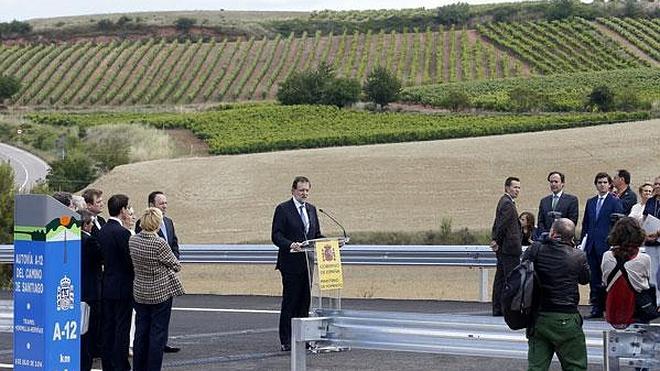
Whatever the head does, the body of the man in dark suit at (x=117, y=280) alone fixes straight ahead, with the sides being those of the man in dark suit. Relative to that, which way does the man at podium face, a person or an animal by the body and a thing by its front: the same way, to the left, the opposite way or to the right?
to the right

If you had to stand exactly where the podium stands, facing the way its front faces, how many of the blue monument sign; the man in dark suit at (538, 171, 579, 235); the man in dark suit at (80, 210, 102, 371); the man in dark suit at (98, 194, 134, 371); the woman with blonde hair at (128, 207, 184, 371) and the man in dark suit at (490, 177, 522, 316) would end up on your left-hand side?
2

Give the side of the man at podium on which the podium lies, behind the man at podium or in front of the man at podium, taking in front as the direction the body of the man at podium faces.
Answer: in front

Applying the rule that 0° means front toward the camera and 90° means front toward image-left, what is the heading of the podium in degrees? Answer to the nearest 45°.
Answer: approximately 315°

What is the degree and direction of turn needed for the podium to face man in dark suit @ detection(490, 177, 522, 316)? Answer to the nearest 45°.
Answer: approximately 90° to its left

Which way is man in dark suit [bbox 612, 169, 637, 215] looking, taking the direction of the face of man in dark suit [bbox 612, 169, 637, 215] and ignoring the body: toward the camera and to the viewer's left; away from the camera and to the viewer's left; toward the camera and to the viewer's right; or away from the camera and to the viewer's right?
toward the camera and to the viewer's left

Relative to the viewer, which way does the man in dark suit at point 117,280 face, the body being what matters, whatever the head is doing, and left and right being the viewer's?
facing away from the viewer and to the right of the viewer

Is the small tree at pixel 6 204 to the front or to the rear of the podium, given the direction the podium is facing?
to the rear

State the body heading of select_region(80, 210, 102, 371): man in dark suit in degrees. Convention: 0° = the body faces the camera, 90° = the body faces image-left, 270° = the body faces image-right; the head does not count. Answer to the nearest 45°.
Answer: approximately 270°

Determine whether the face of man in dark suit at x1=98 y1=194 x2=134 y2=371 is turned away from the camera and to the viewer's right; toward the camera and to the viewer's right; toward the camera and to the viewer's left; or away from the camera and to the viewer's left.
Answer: away from the camera and to the viewer's right

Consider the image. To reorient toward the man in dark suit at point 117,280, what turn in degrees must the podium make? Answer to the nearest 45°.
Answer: approximately 135° to its right
